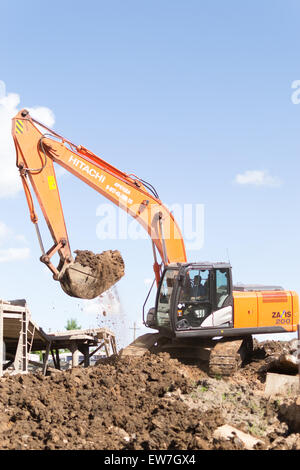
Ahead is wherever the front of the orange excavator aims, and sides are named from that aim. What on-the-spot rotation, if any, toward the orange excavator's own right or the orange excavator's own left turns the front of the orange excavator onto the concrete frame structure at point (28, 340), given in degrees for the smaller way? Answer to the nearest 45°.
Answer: approximately 45° to the orange excavator's own right

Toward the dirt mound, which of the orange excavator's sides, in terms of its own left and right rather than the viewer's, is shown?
left

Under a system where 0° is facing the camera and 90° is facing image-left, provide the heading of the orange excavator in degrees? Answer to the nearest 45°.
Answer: approximately 90°
